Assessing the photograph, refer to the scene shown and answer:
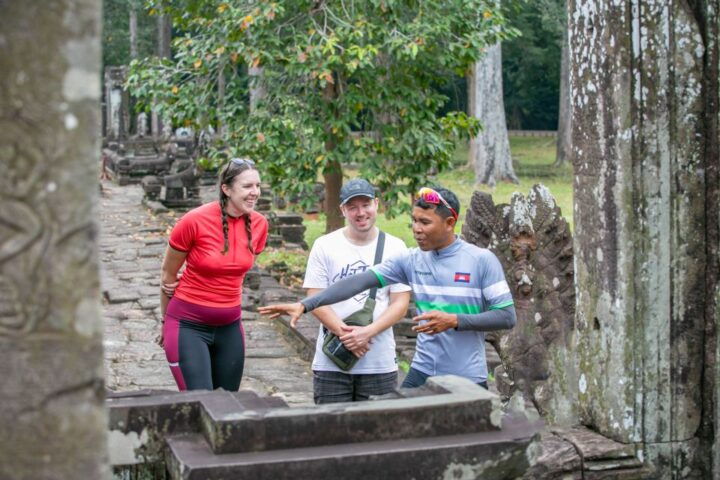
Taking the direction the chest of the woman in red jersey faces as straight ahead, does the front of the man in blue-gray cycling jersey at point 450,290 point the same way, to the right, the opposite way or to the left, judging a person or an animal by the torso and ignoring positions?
to the right

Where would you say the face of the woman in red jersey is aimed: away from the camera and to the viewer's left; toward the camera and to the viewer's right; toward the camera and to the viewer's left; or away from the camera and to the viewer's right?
toward the camera and to the viewer's right

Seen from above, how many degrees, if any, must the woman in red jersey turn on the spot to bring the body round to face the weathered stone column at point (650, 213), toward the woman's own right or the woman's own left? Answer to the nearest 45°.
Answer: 0° — they already face it

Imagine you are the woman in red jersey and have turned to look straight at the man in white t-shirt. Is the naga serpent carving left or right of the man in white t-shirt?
left

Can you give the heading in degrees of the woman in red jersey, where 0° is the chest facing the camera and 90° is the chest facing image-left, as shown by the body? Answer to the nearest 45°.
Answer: approximately 315°

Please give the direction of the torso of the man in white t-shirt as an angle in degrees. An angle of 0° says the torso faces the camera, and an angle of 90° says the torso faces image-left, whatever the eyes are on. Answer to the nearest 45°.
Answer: approximately 0°

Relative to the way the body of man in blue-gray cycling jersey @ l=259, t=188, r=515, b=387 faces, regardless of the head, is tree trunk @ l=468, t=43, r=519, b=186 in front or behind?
behind

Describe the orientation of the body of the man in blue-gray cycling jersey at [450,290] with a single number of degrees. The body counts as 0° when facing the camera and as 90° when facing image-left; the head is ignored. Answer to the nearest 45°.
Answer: approximately 45°
